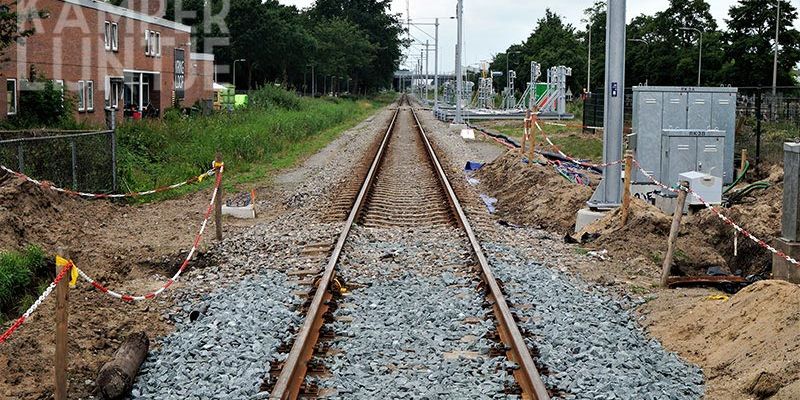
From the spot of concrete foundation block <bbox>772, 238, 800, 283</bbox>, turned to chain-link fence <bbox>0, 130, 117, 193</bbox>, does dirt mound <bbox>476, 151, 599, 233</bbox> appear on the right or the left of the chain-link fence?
right

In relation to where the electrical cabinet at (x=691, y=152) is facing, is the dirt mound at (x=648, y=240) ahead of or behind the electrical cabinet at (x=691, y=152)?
ahead

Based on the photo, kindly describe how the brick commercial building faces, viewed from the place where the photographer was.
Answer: facing the viewer and to the right of the viewer

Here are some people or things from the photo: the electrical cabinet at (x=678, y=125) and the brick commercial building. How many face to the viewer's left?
0

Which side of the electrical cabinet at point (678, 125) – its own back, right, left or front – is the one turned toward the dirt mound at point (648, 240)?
front

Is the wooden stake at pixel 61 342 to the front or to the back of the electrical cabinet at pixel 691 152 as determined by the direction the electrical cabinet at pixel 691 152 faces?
to the front

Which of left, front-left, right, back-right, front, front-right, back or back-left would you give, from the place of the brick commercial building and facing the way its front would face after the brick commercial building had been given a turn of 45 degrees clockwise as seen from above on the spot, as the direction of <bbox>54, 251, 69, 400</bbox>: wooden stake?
front

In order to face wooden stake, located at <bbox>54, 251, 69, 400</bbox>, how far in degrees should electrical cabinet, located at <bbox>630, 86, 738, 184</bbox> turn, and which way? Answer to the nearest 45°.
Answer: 0° — it already faces it

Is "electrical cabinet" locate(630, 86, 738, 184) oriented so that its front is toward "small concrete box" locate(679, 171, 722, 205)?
yes

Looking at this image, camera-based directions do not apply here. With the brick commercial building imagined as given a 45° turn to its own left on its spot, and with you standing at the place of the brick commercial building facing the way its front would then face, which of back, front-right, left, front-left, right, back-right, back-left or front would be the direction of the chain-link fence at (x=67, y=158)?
right

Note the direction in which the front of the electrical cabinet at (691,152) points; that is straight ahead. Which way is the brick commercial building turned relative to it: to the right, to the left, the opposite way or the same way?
to the left

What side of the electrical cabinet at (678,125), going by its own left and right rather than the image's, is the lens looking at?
front

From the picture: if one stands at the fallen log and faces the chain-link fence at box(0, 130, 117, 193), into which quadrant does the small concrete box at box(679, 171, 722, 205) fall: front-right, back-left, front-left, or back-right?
front-right

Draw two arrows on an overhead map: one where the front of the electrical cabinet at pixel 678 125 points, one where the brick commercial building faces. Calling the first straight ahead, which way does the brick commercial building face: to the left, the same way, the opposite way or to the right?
to the left

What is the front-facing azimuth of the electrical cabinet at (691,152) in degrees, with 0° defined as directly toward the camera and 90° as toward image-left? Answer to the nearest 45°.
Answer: approximately 0°

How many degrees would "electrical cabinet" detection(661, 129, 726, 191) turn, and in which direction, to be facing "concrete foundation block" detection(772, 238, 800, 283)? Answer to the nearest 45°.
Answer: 0° — it already faces it

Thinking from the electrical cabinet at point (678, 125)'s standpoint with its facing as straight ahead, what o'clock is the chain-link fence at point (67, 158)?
The chain-link fence is roughly at 2 o'clock from the electrical cabinet.
